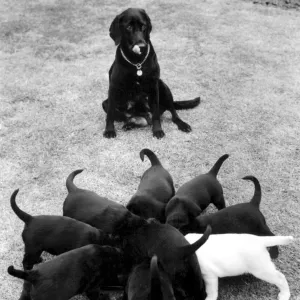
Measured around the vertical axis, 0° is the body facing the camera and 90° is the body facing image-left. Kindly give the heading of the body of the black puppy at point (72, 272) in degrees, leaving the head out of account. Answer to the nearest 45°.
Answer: approximately 225°

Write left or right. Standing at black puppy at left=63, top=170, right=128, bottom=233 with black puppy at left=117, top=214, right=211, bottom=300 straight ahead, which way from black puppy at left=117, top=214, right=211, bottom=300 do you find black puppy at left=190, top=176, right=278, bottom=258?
left

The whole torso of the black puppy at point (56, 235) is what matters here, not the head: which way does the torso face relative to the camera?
to the viewer's right

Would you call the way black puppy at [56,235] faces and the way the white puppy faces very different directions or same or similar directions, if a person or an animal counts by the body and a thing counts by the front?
very different directions

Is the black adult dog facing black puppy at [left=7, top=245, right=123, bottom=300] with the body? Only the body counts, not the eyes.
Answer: yes

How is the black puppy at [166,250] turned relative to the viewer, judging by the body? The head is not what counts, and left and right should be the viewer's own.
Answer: facing away from the viewer and to the left of the viewer

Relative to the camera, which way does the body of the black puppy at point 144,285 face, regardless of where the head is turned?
away from the camera

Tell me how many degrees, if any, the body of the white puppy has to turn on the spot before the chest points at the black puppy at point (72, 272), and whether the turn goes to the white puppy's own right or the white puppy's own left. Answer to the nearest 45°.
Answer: approximately 45° to the white puppy's own left

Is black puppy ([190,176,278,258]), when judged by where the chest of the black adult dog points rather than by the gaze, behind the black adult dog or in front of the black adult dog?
in front

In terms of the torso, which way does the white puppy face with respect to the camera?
to the viewer's left

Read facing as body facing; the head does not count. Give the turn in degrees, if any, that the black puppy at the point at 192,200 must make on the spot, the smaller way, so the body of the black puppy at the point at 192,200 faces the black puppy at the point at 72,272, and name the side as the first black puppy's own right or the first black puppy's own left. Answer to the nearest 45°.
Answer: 0° — it already faces it

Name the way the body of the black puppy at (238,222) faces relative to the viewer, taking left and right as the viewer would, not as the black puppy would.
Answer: facing to the left of the viewer

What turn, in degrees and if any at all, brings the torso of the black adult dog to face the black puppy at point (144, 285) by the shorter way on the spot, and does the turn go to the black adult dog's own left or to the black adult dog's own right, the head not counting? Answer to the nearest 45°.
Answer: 0° — it already faces it

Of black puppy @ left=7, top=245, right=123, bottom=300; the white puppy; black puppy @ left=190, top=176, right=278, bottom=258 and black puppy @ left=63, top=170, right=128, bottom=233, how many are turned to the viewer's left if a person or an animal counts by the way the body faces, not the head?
2
